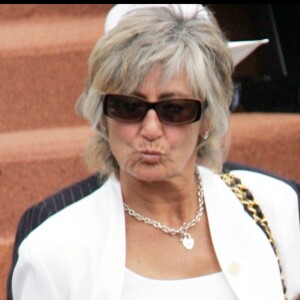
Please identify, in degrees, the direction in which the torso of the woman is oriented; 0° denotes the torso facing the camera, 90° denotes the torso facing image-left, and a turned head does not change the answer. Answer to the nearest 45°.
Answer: approximately 0°

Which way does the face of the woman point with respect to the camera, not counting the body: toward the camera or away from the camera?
toward the camera
